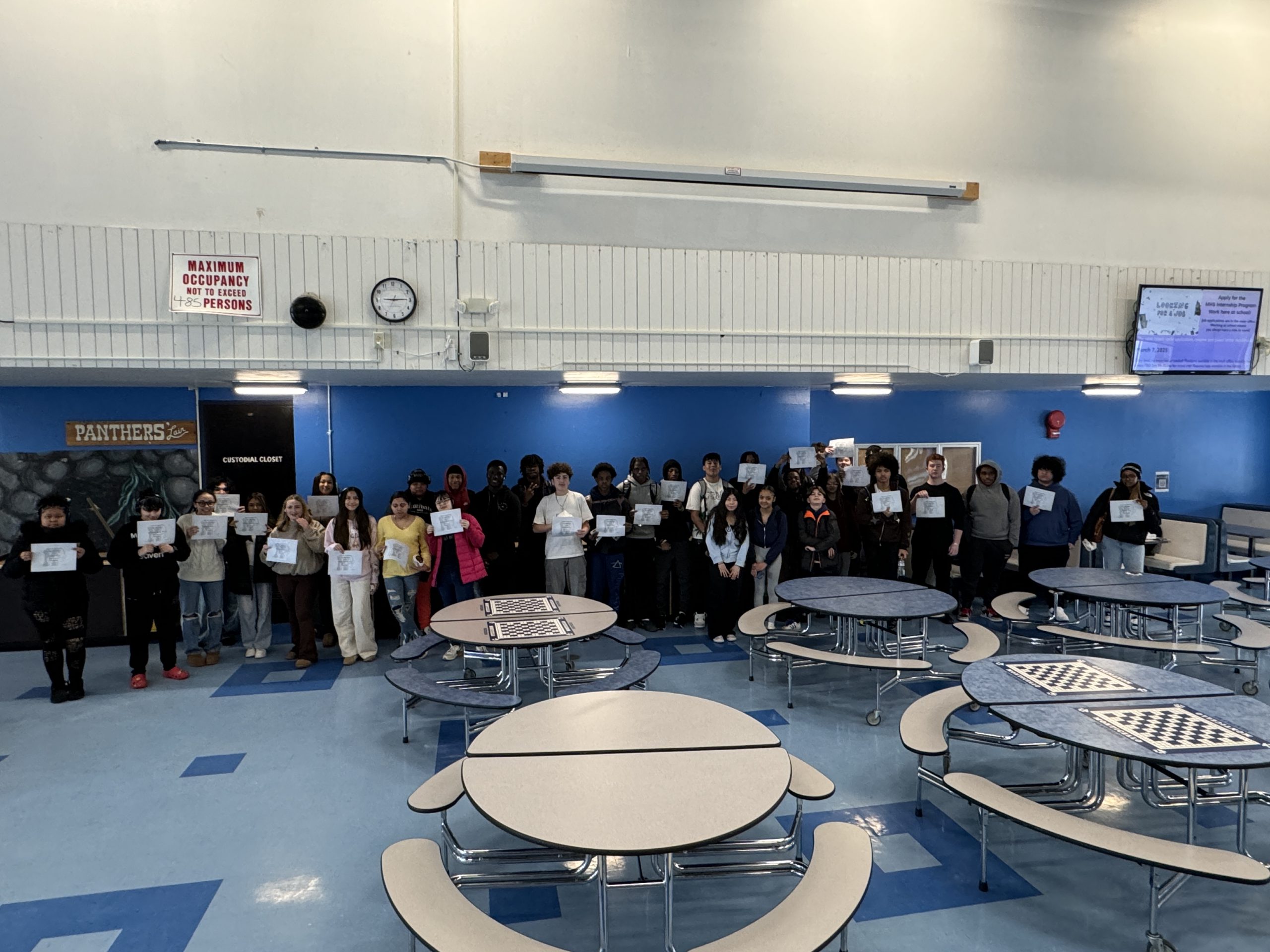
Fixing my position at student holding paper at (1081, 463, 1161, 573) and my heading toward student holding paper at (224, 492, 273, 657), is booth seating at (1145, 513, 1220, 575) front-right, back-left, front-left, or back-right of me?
back-right

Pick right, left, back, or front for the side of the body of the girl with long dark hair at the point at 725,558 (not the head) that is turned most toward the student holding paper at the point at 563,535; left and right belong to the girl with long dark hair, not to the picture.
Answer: right

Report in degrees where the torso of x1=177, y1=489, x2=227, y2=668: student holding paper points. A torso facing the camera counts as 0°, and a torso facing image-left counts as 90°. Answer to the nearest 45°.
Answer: approximately 0°

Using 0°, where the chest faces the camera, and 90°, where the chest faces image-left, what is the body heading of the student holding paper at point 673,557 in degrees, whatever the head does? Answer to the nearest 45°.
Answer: approximately 0°

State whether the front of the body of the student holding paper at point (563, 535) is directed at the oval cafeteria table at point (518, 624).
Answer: yes
